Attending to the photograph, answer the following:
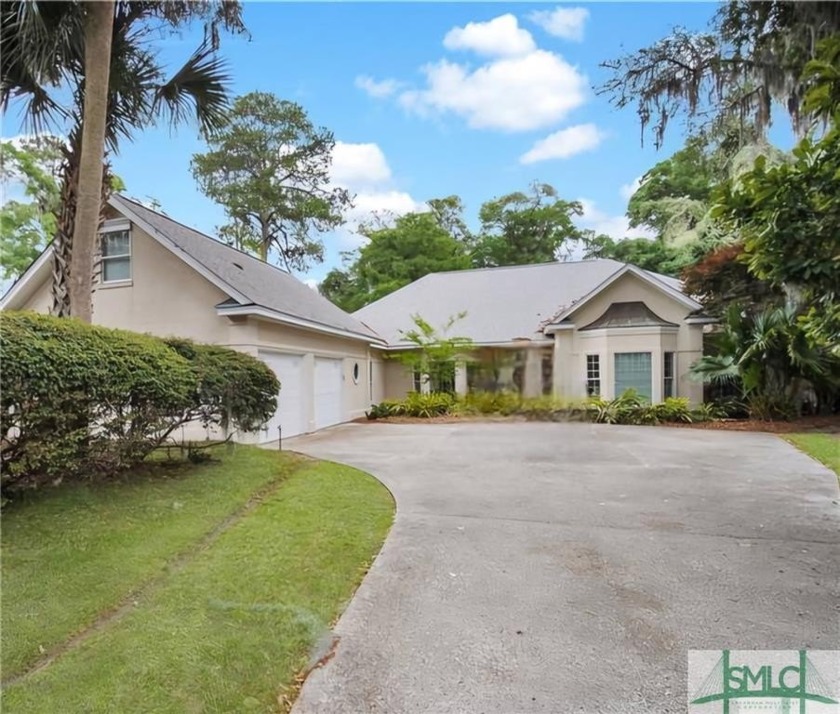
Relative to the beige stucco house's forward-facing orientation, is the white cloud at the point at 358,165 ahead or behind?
behind

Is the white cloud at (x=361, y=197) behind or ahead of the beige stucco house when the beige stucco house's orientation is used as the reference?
behind

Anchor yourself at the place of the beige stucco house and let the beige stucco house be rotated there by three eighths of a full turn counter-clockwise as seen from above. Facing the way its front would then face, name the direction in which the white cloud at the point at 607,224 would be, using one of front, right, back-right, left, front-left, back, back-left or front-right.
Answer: front

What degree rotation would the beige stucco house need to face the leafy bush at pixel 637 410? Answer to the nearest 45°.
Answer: approximately 90° to its left

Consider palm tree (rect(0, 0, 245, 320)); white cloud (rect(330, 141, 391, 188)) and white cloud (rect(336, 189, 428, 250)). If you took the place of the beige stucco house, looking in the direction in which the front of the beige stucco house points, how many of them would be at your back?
2

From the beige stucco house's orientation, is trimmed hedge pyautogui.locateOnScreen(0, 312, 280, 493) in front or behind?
in front

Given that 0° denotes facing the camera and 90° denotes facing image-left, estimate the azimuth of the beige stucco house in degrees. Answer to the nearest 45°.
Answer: approximately 0°
